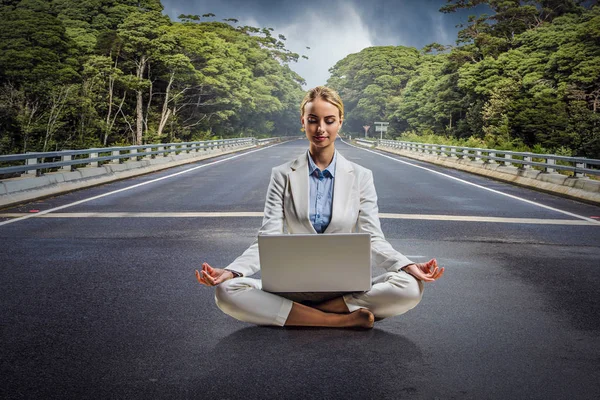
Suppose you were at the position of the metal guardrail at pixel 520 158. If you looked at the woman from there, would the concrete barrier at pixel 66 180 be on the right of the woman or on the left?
right

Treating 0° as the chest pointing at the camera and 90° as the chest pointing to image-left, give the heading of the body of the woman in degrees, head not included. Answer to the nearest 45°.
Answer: approximately 0°

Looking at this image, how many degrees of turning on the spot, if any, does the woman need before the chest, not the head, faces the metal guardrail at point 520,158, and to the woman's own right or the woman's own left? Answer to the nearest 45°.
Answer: approximately 180°

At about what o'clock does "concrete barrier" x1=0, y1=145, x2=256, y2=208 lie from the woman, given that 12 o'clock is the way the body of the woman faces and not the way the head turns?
The concrete barrier is roughly at 5 o'clock from the woman.

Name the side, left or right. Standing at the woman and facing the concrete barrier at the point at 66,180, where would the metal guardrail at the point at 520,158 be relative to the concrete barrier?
right
